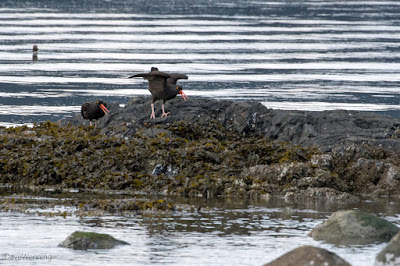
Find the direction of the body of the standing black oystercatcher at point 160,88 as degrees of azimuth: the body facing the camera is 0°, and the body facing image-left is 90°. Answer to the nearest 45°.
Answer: approximately 315°

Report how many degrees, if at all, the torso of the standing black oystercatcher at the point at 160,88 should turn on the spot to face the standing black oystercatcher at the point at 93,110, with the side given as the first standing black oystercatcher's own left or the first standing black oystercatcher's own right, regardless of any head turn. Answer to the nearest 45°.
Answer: approximately 135° to the first standing black oystercatcher's own right

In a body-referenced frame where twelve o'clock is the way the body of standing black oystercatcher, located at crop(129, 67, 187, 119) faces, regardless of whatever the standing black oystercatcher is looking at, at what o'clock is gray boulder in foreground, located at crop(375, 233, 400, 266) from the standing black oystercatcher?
The gray boulder in foreground is roughly at 1 o'clock from the standing black oystercatcher.

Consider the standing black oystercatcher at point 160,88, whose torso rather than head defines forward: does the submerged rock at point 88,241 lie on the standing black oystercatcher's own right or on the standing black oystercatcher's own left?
on the standing black oystercatcher's own right

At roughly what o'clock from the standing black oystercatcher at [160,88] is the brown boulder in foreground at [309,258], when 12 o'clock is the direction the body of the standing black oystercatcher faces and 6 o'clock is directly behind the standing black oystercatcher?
The brown boulder in foreground is roughly at 1 o'clock from the standing black oystercatcher.

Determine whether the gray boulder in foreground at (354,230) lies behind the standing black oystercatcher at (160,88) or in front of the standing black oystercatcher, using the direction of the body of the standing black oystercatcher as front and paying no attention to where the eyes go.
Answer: in front
